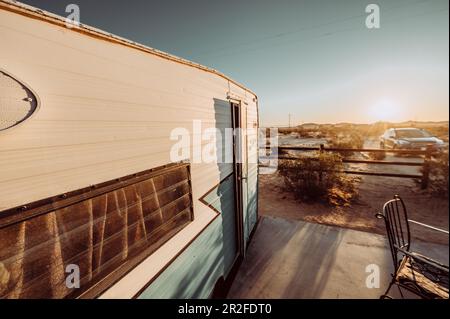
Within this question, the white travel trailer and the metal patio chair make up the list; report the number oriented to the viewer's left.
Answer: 0

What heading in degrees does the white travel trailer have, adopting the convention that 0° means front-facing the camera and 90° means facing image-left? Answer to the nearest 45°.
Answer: approximately 225°

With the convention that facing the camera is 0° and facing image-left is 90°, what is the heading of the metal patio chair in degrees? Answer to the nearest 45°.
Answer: approximately 315°

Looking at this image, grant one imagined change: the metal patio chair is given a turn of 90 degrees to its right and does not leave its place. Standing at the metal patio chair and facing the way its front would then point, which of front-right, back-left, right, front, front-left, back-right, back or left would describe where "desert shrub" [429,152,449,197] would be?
back-right
